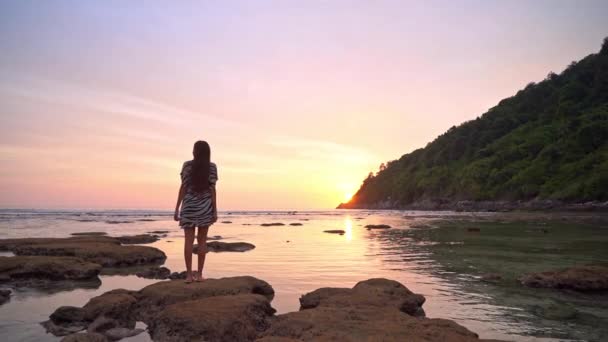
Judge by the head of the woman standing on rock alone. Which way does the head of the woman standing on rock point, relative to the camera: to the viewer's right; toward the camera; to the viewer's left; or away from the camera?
away from the camera

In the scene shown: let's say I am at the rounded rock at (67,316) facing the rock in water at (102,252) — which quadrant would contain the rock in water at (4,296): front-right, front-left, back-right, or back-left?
front-left

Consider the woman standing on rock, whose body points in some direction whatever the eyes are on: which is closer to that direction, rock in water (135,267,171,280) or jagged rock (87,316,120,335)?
the rock in water

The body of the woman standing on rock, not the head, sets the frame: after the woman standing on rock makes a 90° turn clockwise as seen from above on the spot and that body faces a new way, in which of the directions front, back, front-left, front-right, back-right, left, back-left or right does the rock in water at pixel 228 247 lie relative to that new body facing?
left

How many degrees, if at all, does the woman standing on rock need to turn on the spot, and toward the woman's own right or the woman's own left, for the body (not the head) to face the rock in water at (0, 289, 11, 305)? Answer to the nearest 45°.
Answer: approximately 90° to the woman's own left

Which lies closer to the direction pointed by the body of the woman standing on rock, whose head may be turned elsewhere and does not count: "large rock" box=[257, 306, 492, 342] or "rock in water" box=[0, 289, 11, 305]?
the rock in water

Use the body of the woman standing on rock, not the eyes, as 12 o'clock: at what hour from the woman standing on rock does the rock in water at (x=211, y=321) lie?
The rock in water is roughly at 6 o'clock from the woman standing on rock.

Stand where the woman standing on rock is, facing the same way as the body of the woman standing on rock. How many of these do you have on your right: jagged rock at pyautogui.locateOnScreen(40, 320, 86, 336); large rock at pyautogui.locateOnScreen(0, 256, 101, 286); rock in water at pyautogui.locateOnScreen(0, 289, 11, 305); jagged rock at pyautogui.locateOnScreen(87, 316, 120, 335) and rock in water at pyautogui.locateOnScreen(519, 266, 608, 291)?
1

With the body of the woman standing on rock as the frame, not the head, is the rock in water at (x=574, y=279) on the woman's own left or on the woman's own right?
on the woman's own right

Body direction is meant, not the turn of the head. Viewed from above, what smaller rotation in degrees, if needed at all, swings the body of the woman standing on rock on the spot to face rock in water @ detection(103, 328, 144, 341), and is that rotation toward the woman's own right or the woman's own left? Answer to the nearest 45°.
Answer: approximately 135° to the woman's own left

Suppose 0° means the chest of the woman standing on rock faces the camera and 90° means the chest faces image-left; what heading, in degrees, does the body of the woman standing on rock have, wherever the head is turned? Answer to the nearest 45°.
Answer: approximately 180°

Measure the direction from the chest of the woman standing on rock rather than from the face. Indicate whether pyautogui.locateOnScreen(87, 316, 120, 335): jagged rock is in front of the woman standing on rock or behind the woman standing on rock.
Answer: behind

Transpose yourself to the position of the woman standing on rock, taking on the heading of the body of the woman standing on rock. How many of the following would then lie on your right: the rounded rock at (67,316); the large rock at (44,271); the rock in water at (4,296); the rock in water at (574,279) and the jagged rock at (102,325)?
1
